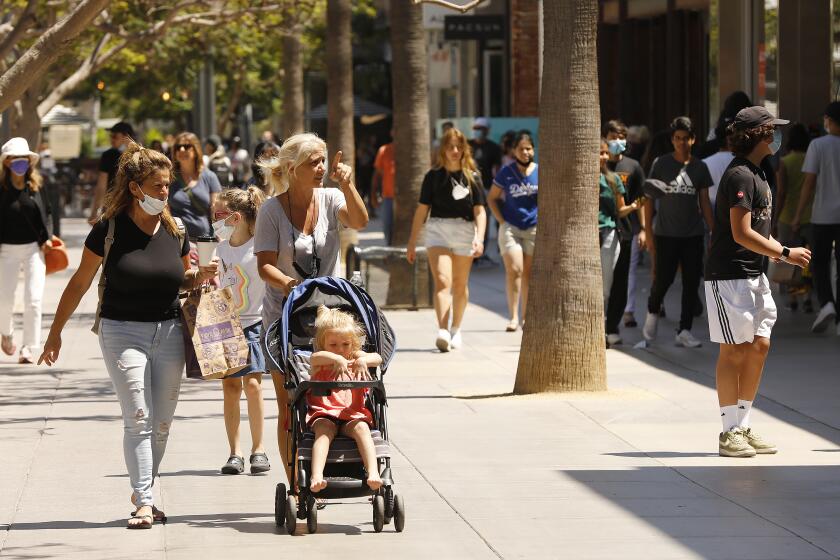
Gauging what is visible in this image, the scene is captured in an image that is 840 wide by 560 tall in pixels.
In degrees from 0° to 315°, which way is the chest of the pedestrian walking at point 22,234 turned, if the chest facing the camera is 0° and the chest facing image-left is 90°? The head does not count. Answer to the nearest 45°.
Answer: approximately 0°

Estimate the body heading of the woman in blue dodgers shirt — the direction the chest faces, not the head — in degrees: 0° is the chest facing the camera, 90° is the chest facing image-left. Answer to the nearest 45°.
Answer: approximately 0°

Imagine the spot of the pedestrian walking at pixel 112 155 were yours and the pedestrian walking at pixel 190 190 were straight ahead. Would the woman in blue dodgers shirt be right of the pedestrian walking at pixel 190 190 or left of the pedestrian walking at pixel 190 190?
left

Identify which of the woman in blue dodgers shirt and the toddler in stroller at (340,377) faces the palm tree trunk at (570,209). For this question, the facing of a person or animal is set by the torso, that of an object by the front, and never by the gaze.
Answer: the woman in blue dodgers shirt

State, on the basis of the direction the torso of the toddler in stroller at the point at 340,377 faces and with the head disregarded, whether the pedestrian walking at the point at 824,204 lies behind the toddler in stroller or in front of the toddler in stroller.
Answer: behind

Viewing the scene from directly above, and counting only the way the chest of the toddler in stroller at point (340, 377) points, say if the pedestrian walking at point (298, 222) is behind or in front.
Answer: behind

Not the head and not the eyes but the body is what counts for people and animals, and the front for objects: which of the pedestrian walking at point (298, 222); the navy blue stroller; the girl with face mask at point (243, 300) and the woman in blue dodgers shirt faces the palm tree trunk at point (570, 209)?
the woman in blue dodgers shirt

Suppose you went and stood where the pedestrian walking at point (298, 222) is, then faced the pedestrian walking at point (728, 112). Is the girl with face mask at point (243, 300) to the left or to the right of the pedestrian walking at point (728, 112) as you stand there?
left

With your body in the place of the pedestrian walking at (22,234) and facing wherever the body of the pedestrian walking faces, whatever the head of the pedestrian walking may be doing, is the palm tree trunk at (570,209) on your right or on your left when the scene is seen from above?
on your left

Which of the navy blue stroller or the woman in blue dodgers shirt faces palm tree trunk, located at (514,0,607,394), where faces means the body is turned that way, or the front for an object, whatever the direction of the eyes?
the woman in blue dodgers shirt

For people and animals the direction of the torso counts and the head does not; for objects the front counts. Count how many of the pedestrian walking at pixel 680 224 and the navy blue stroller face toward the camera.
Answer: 2

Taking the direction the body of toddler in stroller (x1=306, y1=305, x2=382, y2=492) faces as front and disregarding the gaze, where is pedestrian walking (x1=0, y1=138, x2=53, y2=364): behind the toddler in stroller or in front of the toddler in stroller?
behind

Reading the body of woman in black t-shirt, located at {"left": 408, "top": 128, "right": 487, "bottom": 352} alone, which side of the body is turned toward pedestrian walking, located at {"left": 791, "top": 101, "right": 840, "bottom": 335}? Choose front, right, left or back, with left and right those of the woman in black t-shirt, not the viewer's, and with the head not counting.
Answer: left
